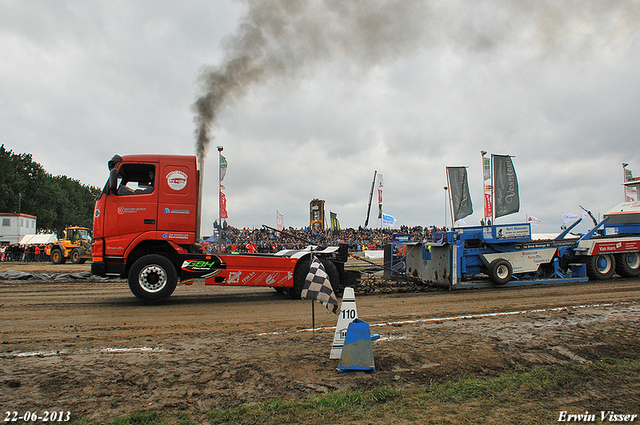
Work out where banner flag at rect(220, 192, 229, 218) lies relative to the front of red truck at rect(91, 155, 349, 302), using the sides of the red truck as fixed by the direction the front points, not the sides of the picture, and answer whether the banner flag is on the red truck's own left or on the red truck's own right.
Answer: on the red truck's own right

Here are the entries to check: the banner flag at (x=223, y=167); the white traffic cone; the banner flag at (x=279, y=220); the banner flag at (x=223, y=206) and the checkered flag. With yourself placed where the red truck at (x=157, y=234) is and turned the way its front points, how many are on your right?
3

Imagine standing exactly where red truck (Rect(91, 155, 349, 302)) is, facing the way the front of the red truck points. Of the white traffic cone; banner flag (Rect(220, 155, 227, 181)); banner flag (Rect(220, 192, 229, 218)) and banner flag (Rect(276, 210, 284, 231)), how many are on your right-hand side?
3

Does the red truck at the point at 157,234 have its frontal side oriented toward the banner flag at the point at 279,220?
no

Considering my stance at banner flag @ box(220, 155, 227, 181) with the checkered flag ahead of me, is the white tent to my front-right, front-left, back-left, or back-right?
back-right

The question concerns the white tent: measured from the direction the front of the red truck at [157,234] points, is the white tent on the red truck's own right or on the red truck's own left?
on the red truck's own right

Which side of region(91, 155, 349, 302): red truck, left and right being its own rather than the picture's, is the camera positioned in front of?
left

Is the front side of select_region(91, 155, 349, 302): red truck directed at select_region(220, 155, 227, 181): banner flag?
no

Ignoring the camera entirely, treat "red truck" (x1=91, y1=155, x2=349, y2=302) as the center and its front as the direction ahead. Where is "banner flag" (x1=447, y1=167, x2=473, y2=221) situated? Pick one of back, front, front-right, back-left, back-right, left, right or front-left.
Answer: back-right

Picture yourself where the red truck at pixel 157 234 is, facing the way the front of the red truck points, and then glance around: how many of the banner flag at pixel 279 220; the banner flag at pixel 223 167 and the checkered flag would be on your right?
2

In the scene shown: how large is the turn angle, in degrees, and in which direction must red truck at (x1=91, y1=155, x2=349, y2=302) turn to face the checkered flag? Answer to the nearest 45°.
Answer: approximately 135° to its left

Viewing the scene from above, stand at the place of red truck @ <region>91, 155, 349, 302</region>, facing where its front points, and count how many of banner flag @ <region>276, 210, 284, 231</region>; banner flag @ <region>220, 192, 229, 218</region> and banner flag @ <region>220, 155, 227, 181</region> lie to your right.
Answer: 3
